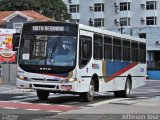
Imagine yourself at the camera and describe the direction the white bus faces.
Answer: facing the viewer and to the left of the viewer
